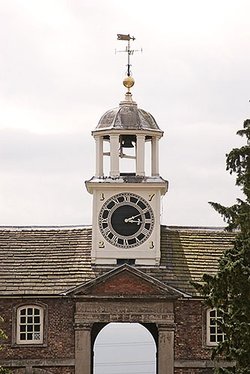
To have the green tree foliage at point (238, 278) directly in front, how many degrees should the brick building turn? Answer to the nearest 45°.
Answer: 0° — it already faces it

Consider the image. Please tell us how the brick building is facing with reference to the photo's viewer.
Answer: facing the viewer
